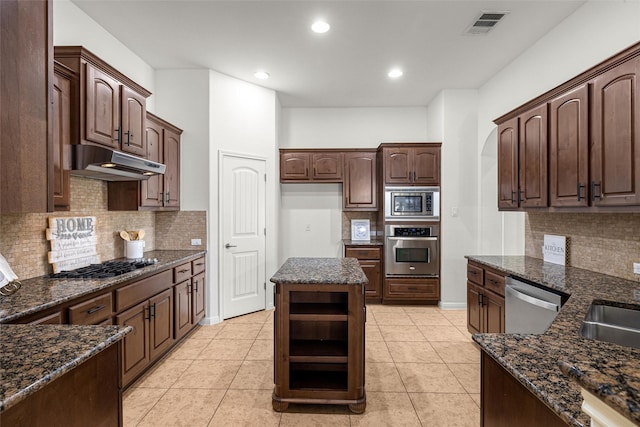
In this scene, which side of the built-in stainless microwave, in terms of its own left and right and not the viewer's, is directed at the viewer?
front

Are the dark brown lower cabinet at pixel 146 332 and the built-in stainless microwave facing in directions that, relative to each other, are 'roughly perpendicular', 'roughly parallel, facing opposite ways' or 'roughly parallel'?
roughly perpendicular

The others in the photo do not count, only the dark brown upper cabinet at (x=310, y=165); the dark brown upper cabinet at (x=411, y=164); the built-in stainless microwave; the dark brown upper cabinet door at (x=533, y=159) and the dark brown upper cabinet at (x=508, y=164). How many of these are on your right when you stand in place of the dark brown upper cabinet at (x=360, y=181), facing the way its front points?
1

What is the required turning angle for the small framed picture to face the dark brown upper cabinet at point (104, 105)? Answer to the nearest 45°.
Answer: approximately 45° to its right

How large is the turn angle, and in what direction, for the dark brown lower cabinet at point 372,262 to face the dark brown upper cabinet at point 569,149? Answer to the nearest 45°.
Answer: approximately 45° to its left

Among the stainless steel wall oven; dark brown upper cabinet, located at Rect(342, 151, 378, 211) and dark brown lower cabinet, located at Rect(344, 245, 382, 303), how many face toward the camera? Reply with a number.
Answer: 3

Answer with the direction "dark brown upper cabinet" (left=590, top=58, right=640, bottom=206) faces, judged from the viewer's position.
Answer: facing the viewer and to the left of the viewer

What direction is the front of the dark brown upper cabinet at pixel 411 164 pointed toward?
toward the camera

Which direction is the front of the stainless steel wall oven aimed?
toward the camera

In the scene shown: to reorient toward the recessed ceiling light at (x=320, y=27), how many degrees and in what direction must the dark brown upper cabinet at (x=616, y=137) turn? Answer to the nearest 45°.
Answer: approximately 45° to its right

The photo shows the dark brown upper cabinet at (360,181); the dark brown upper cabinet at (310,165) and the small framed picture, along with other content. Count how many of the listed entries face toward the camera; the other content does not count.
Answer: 3
